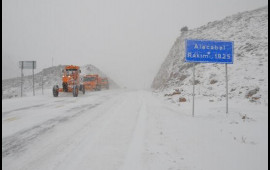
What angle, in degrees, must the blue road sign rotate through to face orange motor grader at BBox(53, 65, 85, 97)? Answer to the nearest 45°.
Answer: approximately 135° to its right

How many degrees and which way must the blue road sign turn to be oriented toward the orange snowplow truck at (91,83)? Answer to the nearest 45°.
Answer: approximately 135° to its right

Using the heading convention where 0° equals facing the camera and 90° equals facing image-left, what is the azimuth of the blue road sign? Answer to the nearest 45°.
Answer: approximately 0°

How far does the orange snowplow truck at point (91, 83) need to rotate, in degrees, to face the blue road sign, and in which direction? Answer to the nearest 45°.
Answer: approximately 45° to its left

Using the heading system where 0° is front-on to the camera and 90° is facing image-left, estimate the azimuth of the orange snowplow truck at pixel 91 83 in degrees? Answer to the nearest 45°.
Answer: approximately 45°
